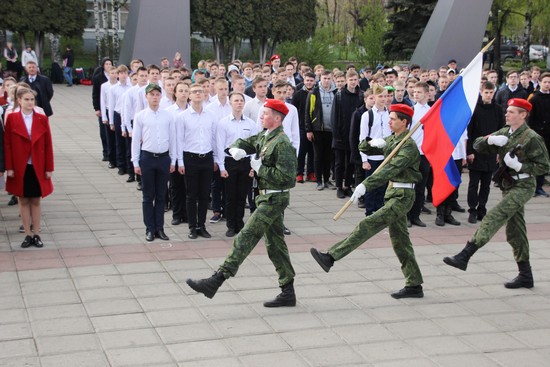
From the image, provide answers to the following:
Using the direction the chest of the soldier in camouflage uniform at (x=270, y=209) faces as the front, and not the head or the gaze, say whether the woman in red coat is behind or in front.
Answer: in front

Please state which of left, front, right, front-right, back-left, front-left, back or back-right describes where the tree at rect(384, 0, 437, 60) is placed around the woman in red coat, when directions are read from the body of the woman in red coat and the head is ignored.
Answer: back-left

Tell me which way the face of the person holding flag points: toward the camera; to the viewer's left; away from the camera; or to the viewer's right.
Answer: to the viewer's left

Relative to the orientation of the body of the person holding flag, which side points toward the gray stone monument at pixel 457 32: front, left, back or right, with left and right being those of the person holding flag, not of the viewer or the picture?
right

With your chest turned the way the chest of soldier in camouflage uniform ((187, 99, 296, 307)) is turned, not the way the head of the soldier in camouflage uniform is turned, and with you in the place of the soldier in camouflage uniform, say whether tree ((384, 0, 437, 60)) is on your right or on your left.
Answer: on your right

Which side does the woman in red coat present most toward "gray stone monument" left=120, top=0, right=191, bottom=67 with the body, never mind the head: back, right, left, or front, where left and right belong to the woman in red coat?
back

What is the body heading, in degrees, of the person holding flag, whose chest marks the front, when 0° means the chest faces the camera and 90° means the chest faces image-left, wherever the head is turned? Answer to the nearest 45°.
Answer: approximately 90°

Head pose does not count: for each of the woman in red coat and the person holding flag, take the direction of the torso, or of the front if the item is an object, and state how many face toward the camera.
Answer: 1

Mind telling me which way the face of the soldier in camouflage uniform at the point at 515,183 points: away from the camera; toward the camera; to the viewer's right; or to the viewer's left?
to the viewer's left

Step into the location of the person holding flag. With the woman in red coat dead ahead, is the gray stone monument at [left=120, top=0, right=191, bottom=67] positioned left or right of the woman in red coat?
right

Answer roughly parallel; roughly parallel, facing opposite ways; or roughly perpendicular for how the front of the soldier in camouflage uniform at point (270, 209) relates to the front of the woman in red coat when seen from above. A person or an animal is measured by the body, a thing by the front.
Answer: roughly perpendicular

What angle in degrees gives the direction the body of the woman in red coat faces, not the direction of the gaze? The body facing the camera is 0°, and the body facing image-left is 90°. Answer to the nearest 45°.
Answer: approximately 0°

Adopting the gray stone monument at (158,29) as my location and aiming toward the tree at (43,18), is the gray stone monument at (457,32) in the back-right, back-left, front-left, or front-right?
back-right

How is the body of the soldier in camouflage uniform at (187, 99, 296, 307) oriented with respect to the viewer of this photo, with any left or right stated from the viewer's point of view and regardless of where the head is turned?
facing to the left of the viewer

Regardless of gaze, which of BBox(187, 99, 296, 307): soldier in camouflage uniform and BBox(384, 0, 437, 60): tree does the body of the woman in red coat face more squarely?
the soldier in camouflage uniform
